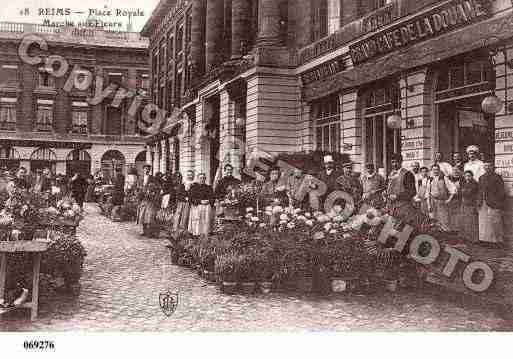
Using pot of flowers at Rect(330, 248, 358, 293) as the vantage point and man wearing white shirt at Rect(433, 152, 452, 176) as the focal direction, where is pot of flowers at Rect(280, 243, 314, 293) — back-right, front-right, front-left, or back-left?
back-left

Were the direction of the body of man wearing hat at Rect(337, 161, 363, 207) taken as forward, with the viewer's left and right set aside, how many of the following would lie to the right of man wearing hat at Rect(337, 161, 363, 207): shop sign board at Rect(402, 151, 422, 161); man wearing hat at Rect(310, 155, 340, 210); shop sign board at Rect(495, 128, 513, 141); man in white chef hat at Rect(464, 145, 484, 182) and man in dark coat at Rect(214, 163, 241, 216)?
2

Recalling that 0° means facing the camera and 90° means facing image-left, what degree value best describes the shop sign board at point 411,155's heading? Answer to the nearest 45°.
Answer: approximately 0°

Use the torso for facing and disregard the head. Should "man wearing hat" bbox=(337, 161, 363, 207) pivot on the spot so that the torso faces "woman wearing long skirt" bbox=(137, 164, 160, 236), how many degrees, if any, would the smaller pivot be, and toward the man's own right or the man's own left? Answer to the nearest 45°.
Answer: approximately 90° to the man's own right

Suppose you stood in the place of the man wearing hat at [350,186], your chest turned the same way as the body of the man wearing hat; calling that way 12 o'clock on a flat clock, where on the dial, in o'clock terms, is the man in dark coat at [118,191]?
The man in dark coat is roughly at 4 o'clock from the man wearing hat.

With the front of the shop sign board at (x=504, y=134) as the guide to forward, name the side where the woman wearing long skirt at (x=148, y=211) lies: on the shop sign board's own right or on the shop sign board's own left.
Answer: on the shop sign board's own right

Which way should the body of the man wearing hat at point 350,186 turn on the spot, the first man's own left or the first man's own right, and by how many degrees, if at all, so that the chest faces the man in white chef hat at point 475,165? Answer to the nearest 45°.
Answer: approximately 90° to the first man's own left

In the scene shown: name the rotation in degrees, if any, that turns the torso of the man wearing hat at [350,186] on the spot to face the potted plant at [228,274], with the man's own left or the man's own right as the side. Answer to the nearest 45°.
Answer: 0° — they already face it

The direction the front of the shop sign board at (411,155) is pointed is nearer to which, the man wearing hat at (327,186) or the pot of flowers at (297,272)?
the pot of flowers
